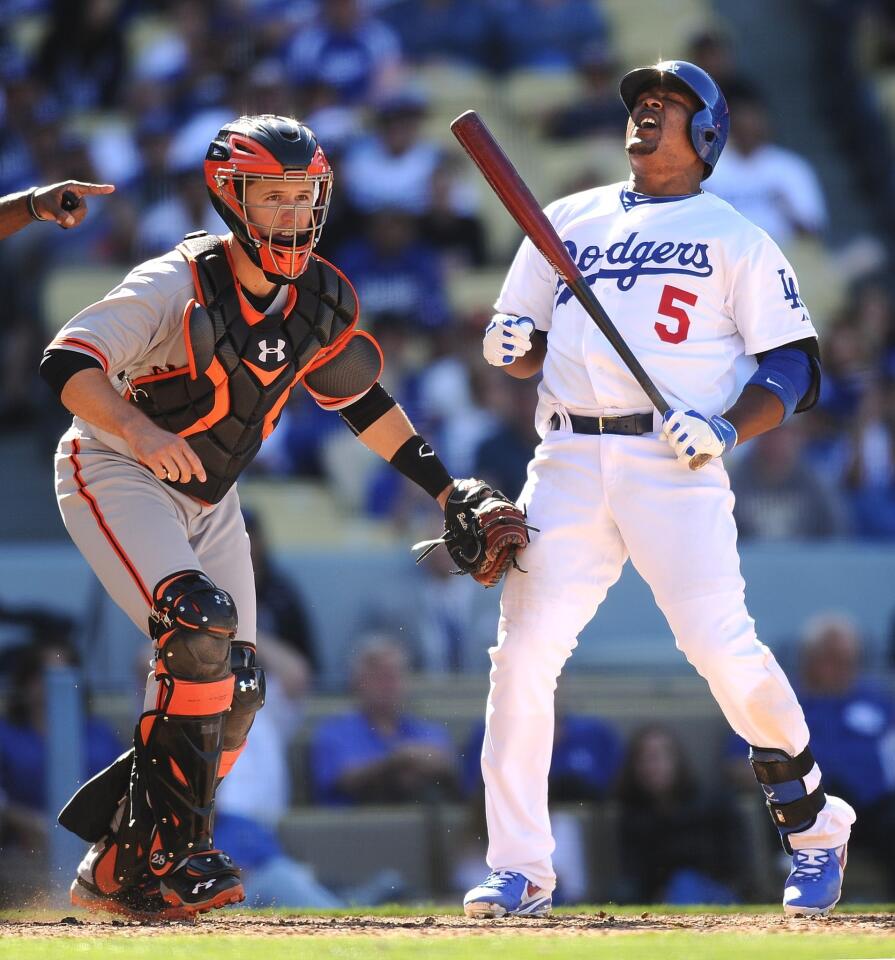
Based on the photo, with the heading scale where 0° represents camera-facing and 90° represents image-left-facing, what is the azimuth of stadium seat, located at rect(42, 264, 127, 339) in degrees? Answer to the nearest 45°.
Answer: approximately 0°

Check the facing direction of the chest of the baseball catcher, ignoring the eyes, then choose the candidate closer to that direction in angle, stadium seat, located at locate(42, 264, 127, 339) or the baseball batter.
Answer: the baseball batter

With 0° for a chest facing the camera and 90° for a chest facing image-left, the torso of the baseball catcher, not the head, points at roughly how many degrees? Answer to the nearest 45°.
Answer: approximately 315°

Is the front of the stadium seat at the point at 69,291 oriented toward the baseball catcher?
yes
